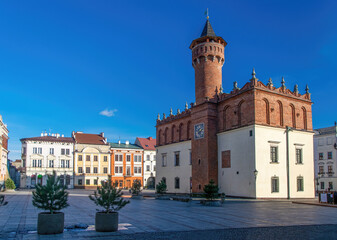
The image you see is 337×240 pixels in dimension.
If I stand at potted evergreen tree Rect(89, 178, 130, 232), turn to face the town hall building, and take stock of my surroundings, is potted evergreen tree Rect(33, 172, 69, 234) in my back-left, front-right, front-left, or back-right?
back-left

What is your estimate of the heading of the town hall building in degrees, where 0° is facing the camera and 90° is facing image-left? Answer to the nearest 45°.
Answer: approximately 45°

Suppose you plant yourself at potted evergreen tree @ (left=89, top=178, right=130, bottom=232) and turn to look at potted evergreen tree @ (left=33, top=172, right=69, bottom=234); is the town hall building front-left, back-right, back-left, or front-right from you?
back-right
